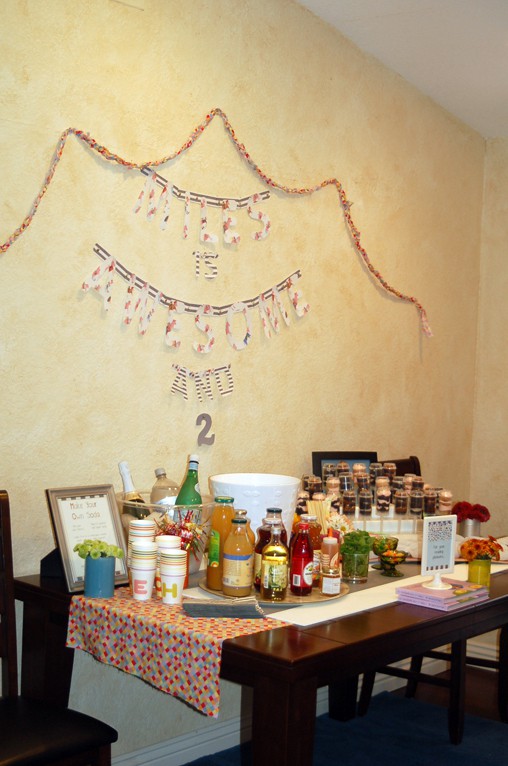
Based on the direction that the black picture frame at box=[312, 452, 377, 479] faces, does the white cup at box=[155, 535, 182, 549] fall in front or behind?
in front

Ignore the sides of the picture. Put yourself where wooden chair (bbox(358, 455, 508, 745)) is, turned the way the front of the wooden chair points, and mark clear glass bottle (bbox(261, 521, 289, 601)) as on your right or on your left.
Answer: on your right

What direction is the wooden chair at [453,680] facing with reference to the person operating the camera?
facing the viewer and to the right of the viewer

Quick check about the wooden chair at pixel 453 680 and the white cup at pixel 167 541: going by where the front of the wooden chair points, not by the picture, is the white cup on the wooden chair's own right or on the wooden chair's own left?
on the wooden chair's own right

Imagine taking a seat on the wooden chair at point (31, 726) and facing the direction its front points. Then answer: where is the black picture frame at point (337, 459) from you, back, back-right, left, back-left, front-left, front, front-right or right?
left

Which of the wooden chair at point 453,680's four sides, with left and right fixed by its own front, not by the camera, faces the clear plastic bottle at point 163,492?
right

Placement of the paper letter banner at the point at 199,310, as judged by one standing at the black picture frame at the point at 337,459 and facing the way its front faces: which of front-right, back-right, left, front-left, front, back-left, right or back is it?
front-right

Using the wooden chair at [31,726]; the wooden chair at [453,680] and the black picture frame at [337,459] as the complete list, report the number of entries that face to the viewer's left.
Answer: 0

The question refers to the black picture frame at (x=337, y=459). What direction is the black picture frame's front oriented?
toward the camera

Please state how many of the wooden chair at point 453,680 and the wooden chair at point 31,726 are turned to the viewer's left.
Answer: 0
